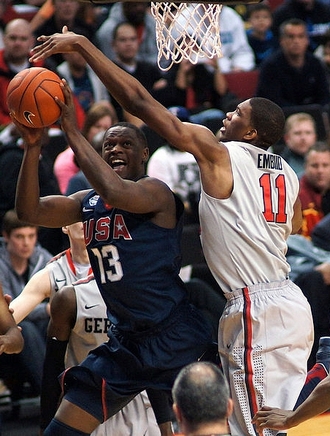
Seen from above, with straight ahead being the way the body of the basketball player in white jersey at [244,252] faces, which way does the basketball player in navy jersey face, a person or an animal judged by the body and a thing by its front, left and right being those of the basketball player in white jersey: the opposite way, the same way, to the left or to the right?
to the left

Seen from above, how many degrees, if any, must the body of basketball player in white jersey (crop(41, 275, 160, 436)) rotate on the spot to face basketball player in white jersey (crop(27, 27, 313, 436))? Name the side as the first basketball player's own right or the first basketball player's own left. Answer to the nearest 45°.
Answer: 0° — they already face them

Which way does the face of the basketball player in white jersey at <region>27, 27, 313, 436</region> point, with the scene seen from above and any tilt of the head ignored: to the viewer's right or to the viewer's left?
to the viewer's left

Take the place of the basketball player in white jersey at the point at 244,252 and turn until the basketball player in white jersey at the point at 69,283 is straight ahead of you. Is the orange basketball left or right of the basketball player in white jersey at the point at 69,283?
left

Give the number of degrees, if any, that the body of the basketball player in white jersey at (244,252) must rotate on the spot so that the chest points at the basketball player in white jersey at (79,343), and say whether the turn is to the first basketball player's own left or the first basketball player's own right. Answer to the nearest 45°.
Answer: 0° — they already face them

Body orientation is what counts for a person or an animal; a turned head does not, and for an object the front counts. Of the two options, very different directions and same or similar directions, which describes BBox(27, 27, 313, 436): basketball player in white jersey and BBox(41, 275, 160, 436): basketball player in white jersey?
very different directions

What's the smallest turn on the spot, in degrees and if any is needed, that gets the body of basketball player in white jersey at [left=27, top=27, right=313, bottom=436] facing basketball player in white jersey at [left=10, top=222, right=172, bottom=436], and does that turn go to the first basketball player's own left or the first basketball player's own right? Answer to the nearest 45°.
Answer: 0° — they already face them

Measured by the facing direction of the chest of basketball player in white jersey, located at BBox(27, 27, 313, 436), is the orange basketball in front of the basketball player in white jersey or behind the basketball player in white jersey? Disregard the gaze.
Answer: in front
